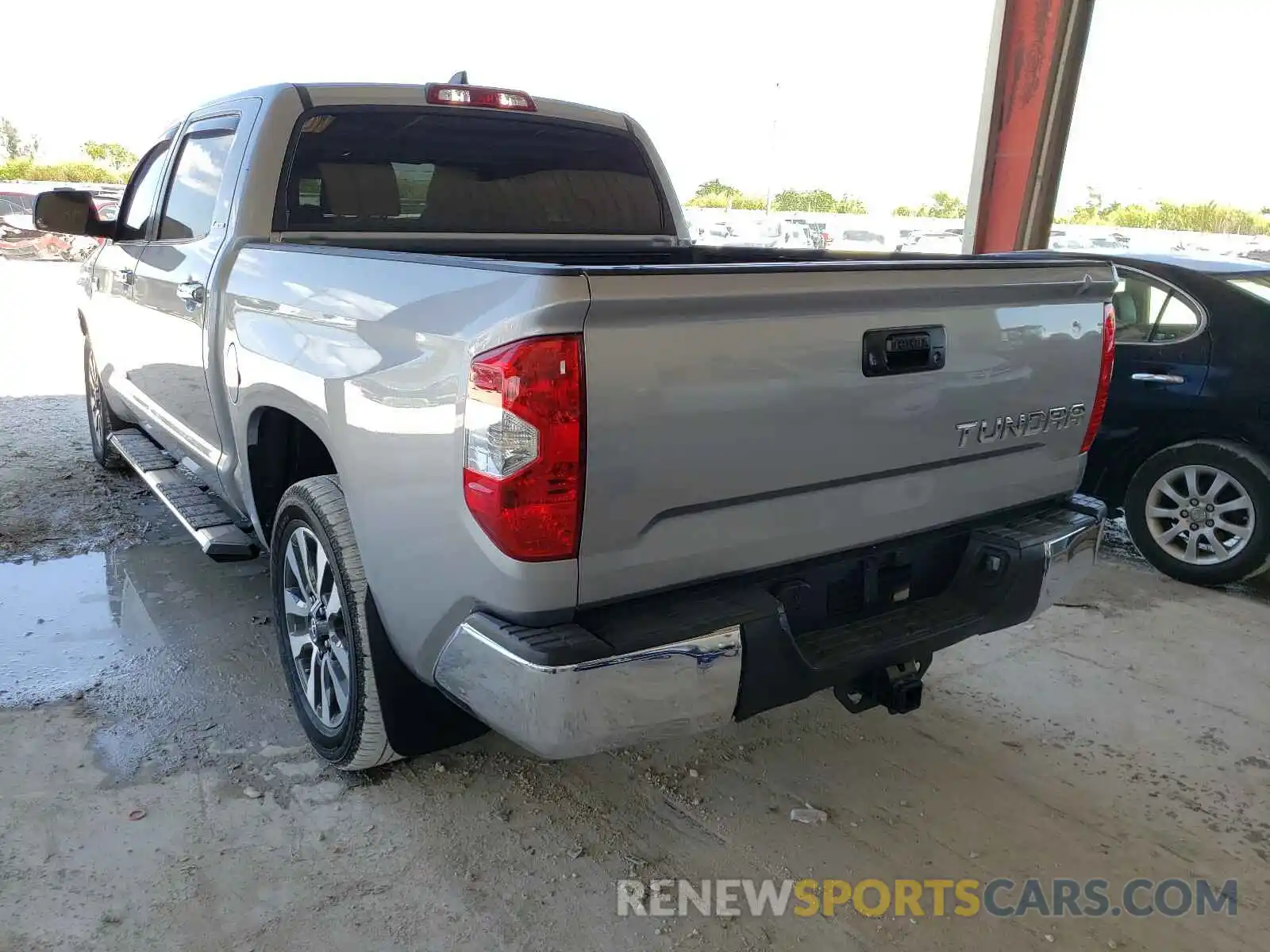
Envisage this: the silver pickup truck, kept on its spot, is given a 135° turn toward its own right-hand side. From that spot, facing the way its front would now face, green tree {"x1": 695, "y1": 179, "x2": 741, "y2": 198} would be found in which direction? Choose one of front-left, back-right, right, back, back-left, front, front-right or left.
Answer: left

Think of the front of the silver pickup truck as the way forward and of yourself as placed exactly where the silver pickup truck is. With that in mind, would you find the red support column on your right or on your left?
on your right

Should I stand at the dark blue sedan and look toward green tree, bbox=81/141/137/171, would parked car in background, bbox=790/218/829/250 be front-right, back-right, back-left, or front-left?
front-right

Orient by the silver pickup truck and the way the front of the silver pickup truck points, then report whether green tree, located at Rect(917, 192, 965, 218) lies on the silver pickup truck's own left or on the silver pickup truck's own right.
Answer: on the silver pickup truck's own right

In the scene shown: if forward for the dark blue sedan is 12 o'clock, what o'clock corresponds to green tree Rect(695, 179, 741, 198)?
The green tree is roughly at 2 o'clock from the dark blue sedan.

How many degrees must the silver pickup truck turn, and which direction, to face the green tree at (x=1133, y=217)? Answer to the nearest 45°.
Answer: approximately 90° to its right

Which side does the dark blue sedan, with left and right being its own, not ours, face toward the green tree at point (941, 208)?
right

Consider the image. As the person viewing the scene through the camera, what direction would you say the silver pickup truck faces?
facing away from the viewer and to the left of the viewer

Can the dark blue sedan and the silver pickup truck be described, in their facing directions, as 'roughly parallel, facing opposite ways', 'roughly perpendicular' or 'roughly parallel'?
roughly parallel

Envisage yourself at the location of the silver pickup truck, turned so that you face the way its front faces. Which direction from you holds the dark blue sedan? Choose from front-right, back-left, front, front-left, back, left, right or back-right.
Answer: right

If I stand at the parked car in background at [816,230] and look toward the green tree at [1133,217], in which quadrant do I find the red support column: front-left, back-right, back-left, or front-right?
back-right

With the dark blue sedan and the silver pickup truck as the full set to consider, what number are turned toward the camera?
0

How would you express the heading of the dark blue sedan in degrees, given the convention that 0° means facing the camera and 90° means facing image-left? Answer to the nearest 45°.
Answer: approximately 90°

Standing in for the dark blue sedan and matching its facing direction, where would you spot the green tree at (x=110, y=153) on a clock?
The green tree is roughly at 1 o'clock from the dark blue sedan.

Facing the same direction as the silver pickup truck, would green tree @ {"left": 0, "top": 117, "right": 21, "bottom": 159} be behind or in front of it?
in front

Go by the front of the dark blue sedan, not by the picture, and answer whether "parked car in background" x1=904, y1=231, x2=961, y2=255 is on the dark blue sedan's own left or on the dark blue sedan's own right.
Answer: on the dark blue sedan's own right
